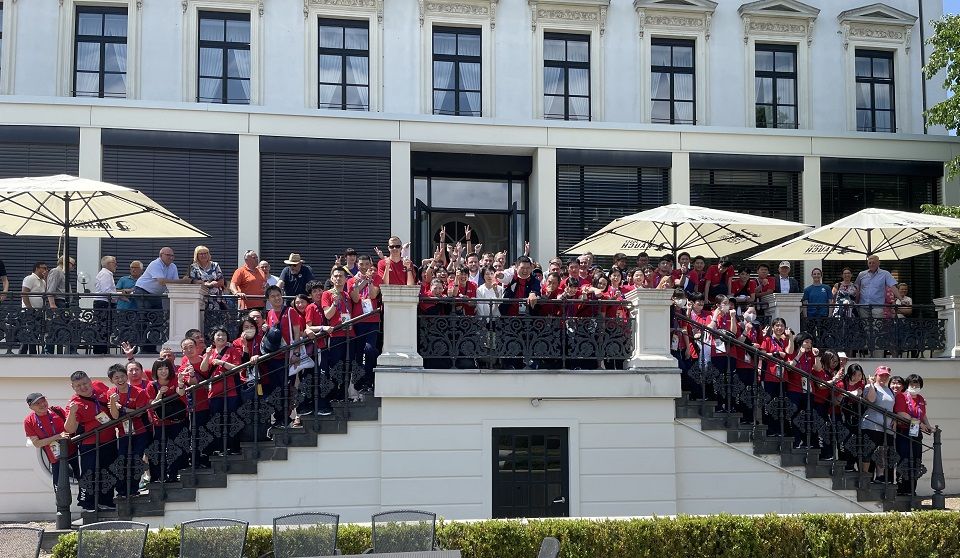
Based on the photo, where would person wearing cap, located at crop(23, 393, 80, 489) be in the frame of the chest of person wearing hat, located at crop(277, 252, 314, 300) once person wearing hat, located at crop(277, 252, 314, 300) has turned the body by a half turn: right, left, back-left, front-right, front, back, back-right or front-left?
back-left

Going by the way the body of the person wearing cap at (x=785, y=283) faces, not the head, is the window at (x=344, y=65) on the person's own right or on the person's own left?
on the person's own right

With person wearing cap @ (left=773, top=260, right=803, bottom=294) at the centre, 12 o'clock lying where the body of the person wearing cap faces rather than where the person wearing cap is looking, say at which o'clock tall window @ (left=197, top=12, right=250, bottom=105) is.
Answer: The tall window is roughly at 3 o'clock from the person wearing cap.

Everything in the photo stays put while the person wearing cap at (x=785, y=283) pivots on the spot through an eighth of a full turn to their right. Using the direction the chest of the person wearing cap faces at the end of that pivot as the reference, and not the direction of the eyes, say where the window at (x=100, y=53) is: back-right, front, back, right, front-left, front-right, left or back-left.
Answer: front-right

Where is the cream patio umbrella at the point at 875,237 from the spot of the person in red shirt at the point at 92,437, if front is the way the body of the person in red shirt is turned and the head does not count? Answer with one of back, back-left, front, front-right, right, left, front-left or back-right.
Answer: left

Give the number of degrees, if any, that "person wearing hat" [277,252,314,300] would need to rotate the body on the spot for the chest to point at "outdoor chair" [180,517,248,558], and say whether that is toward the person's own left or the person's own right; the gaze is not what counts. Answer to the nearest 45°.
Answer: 0° — they already face it

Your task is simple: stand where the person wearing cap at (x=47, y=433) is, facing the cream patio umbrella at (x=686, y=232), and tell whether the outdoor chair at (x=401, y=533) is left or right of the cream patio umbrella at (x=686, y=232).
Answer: right

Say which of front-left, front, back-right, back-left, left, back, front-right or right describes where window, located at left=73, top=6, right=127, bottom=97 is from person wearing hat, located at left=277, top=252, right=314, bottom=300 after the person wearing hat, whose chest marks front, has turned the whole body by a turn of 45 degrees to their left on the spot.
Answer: back
